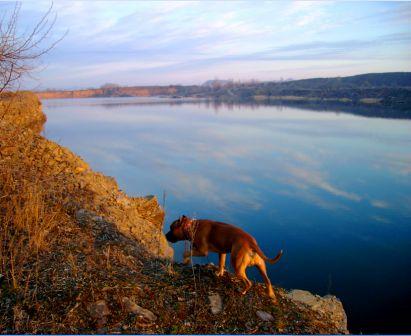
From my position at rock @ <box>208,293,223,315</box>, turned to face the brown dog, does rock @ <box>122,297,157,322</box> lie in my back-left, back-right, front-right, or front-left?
back-left

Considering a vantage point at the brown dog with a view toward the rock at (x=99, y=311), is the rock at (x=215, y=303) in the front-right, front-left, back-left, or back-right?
front-left

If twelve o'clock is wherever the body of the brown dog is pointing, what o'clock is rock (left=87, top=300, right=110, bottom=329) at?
The rock is roughly at 9 o'clock from the brown dog.

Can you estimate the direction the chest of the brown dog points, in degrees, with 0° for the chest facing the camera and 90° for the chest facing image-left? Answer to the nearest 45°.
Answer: approximately 135°

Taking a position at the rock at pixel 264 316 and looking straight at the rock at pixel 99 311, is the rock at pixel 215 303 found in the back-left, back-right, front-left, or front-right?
front-right

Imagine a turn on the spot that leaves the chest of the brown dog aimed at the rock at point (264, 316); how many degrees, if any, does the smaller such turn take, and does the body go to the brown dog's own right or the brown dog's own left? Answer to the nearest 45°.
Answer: approximately 180°

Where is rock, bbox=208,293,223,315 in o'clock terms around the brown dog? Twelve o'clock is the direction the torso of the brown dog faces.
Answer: The rock is roughly at 8 o'clock from the brown dog.

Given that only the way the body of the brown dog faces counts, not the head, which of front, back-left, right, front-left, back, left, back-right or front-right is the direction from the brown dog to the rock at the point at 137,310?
left
